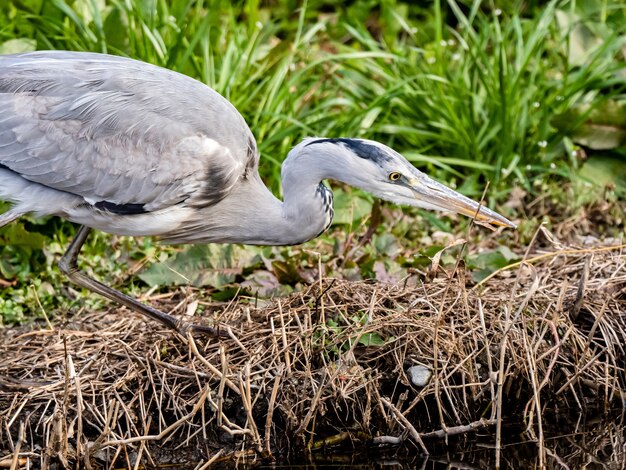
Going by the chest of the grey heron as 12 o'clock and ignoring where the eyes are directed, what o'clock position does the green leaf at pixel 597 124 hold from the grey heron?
The green leaf is roughly at 11 o'clock from the grey heron.

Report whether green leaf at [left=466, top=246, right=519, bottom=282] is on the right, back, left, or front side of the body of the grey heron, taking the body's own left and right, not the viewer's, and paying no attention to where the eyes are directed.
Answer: front

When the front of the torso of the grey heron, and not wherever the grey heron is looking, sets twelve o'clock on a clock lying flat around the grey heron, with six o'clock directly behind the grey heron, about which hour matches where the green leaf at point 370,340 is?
The green leaf is roughly at 1 o'clock from the grey heron.

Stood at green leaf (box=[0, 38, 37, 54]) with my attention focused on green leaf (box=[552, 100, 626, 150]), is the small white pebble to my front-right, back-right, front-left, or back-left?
front-right

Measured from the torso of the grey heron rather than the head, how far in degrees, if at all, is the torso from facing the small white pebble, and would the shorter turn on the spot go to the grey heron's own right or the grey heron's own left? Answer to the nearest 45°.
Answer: approximately 45° to the grey heron's own right

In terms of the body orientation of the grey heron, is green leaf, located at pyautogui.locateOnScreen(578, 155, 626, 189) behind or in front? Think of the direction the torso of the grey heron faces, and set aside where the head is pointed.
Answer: in front

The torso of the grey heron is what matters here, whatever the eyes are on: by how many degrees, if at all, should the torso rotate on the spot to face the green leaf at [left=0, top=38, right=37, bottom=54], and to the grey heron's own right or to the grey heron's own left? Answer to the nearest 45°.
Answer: approximately 135° to the grey heron's own left

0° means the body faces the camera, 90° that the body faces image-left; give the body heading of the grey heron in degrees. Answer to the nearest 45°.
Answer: approximately 270°
